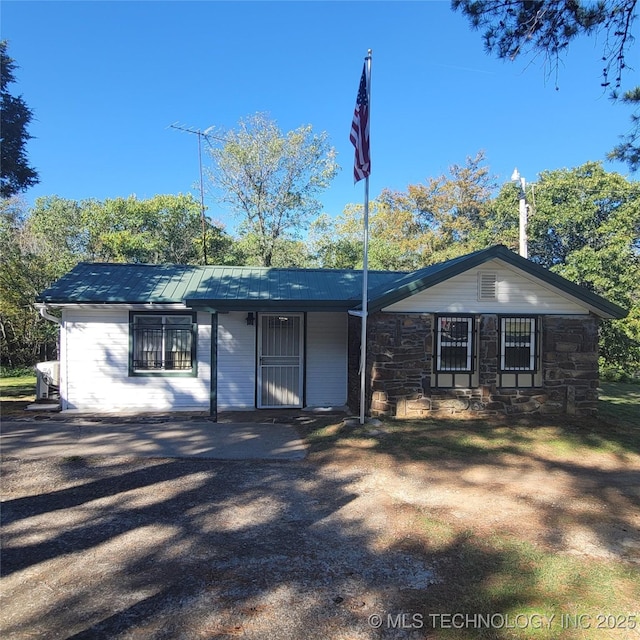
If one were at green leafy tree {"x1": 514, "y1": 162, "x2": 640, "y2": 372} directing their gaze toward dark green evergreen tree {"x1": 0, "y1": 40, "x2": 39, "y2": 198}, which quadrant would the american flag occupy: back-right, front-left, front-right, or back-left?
front-left

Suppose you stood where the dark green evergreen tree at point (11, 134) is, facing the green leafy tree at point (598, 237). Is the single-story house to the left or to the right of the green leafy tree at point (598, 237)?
right

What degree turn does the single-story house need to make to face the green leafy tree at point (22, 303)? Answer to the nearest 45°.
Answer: approximately 135° to its right

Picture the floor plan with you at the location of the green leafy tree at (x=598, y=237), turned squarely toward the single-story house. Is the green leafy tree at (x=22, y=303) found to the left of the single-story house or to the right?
right

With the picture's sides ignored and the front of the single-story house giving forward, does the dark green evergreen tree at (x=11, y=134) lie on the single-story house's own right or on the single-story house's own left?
on the single-story house's own right

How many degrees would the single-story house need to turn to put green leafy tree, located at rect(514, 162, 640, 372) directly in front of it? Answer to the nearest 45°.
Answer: approximately 135° to its left

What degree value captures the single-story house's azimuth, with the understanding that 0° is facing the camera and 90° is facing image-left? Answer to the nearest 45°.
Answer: approximately 0°
